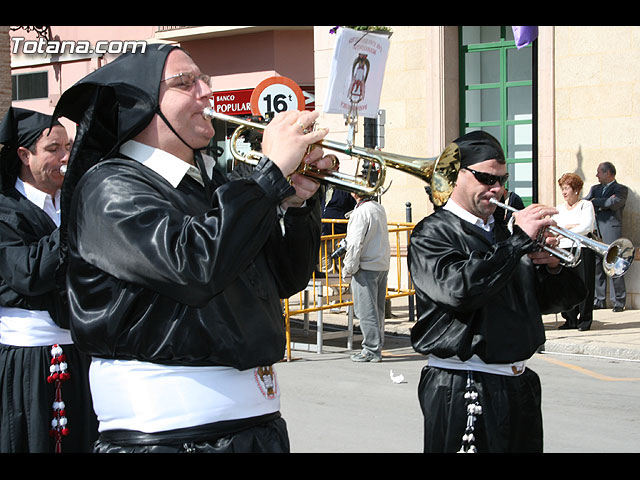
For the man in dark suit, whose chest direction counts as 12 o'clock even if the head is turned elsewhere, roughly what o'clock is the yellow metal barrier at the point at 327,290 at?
The yellow metal barrier is roughly at 12 o'clock from the man in dark suit.

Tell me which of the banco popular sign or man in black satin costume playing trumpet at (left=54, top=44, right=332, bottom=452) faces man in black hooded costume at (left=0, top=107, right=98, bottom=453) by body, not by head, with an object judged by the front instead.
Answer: the banco popular sign

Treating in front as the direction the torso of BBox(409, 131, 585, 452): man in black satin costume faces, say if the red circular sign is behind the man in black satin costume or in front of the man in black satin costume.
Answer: behind

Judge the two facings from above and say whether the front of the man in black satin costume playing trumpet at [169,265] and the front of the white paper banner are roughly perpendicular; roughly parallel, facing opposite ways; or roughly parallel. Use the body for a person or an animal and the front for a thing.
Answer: roughly perpendicular

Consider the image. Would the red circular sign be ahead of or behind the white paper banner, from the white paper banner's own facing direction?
behind

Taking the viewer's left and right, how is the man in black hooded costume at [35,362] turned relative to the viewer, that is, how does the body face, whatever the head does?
facing the viewer and to the right of the viewer

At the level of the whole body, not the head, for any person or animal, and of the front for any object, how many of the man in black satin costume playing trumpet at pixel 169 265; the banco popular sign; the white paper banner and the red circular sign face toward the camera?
3

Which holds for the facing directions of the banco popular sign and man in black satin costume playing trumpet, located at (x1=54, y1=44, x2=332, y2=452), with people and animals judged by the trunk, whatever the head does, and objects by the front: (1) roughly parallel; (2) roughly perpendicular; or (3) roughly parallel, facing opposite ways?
roughly perpendicular

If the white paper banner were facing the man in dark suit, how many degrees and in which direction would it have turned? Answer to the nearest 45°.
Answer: approximately 135° to its left

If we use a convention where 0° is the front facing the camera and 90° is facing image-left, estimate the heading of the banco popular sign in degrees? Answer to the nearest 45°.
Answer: approximately 0°

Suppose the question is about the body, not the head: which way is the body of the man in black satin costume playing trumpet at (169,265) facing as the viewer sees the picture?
to the viewer's right

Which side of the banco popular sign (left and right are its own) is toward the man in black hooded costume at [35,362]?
front

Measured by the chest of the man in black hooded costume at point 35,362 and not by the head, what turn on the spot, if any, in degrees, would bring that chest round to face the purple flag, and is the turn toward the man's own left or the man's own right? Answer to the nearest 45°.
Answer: approximately 90° to the man's own left

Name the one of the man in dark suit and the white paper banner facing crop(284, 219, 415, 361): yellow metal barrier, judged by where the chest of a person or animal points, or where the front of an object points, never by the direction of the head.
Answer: the man in dark suit
